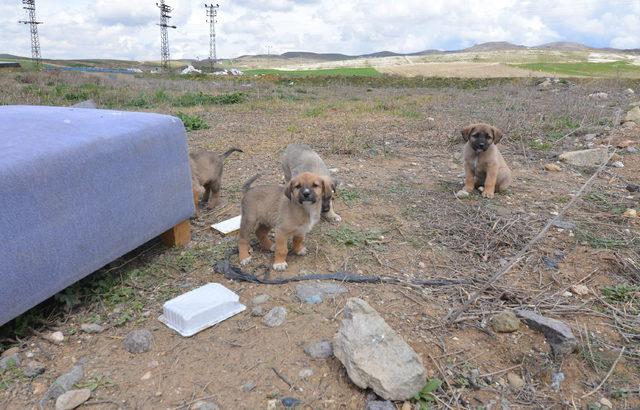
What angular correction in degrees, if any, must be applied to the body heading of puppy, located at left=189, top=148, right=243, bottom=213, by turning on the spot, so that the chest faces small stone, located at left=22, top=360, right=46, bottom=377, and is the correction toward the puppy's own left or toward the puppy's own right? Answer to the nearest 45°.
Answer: approximately 90° to the puppy's own left

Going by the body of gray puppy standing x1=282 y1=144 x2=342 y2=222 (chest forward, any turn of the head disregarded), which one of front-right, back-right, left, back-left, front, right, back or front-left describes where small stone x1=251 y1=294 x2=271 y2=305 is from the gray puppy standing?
front-right

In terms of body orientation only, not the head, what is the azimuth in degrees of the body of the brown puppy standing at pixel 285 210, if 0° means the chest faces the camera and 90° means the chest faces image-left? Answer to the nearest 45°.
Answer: approximately 315°

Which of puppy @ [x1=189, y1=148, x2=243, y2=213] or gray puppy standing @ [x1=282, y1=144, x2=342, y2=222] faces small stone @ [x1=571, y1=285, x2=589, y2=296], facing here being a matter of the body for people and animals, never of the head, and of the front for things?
the gray puppy standing

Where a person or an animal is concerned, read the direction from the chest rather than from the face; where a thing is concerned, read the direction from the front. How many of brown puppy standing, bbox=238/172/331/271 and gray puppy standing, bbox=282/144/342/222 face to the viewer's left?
0

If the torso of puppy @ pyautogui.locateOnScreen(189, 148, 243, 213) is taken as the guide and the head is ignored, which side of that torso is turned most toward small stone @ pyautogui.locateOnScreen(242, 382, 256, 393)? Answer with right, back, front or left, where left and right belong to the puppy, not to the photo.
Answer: left

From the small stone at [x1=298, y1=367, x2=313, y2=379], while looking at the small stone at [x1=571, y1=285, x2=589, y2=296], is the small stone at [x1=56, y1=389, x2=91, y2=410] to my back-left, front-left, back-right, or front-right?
back-left

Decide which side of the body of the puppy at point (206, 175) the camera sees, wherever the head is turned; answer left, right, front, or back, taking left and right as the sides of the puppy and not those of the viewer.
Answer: left

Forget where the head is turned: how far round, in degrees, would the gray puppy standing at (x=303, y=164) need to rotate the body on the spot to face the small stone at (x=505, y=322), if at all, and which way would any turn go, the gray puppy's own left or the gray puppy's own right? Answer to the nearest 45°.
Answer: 0° — it already faces it
